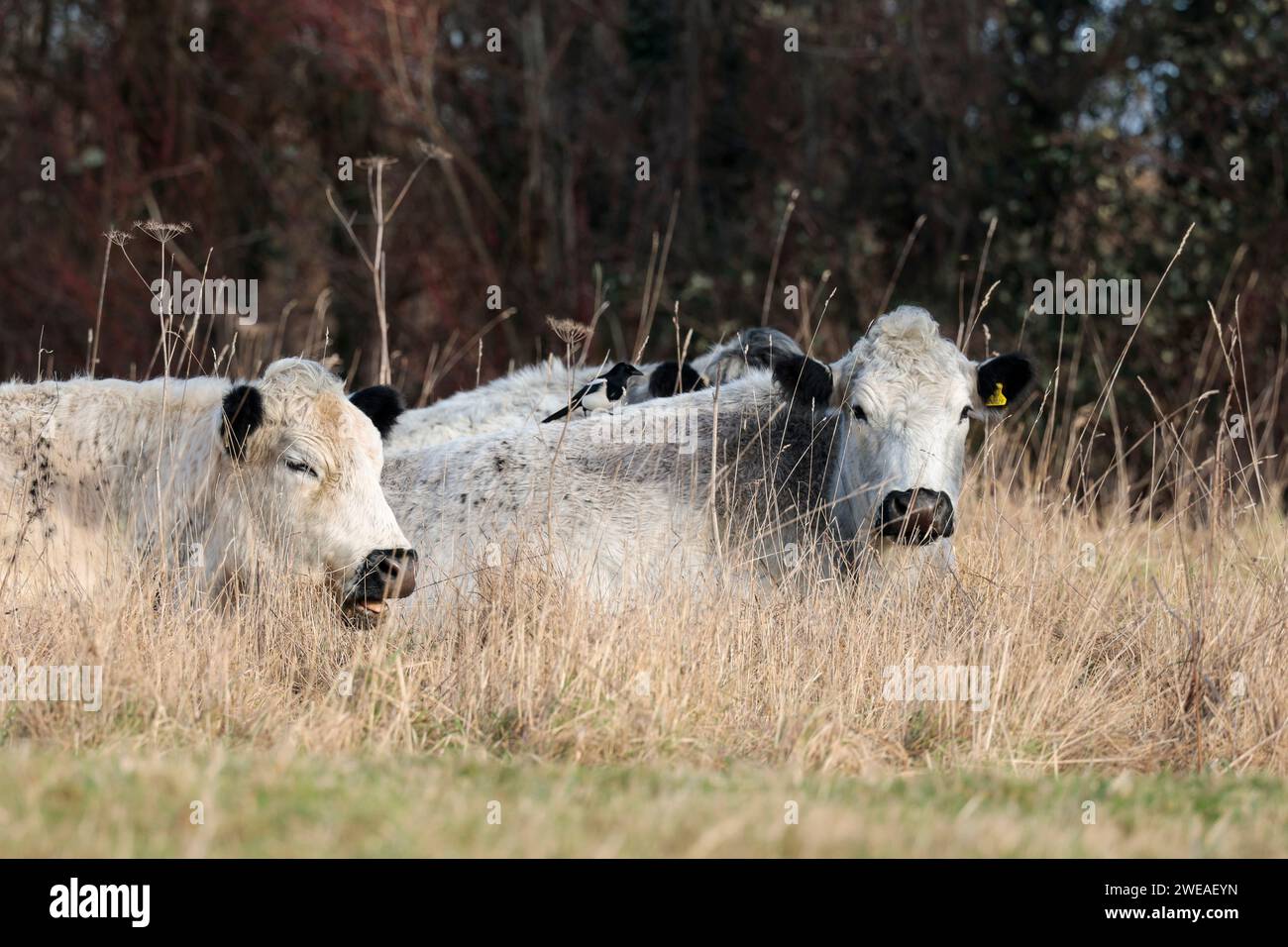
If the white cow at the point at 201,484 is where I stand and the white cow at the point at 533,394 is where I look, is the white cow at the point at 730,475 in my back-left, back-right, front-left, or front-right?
front-right

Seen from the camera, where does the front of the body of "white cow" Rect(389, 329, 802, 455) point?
to the viewer's right

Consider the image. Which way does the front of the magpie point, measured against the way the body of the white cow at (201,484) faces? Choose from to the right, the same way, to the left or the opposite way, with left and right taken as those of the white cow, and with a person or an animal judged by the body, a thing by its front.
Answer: the same way

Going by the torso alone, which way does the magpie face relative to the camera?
to the viewer's right

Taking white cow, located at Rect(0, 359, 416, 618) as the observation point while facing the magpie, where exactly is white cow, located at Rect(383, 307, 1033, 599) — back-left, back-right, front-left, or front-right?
front-right

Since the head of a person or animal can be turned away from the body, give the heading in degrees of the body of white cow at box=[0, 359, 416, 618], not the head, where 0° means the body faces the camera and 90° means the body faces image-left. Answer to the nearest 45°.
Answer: approximately 270°

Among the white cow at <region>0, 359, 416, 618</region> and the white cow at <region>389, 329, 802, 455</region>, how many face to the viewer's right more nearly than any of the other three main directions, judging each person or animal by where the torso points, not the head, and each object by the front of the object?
2

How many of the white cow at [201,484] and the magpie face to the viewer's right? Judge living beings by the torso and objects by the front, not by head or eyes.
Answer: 2

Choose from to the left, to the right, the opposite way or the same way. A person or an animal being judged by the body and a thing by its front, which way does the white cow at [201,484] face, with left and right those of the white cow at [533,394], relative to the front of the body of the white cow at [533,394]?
the same way

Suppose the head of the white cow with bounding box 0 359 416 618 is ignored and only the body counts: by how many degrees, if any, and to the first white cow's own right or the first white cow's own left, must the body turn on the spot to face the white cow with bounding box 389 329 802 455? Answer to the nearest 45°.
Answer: approximately 45° to the first white cow's own left

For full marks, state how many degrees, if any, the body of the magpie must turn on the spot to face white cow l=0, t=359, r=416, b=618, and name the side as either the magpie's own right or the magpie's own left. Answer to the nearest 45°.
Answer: approximately 135° to the magpie's own right

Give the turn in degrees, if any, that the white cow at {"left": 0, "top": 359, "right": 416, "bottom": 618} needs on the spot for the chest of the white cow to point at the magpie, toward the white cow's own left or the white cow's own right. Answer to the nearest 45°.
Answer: approximately 45° to the white cow's own left
